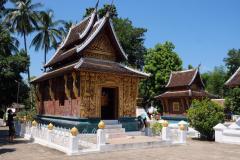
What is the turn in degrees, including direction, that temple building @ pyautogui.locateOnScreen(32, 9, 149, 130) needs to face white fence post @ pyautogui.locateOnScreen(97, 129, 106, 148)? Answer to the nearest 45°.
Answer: approximately 45° to its right

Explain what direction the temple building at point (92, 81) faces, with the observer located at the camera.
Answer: facing the viewer and to the right of the viewer

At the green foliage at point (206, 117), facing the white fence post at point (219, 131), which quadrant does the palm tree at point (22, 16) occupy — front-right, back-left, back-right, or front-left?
back-right

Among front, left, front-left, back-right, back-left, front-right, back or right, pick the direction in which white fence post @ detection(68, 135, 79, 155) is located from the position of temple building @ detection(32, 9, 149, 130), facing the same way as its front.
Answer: front-right

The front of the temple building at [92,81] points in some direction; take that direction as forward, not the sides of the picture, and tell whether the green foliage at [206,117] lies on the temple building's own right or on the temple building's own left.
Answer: on the temple building's own left

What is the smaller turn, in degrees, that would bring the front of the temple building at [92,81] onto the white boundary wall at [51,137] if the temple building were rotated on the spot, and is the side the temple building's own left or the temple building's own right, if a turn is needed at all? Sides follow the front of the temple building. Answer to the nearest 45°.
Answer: approximately 90° to the temple building's own right

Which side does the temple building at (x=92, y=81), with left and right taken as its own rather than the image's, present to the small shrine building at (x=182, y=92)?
left

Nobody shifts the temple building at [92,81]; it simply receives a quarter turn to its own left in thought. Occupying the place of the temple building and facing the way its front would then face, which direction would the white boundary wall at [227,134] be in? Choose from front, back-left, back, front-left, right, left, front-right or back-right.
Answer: front-right

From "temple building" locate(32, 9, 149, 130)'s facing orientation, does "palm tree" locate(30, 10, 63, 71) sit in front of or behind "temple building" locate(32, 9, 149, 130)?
behind

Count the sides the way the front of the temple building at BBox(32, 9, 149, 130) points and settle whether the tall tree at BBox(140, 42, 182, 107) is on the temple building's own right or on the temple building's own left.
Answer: on the temple building's own left

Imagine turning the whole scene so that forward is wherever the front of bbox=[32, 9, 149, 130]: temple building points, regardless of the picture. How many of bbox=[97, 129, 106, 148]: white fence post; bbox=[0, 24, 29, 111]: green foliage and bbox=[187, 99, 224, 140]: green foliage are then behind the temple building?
1

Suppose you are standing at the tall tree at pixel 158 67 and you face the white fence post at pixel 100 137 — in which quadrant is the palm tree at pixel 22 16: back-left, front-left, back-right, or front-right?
front-right

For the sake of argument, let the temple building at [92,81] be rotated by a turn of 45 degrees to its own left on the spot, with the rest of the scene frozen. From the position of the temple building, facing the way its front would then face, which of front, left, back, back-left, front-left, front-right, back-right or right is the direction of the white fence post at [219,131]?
front
